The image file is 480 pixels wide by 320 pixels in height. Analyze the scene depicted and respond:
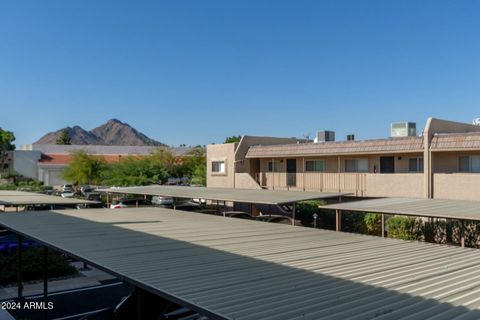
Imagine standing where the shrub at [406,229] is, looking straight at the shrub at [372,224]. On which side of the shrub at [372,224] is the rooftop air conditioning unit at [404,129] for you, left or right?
right

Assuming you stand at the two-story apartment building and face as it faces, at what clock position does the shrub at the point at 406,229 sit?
The shrub is roughly at 10 o'clock from the two-story apartment building.

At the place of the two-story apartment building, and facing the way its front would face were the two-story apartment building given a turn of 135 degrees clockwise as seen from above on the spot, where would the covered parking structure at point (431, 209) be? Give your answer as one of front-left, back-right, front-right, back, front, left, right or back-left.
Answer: back

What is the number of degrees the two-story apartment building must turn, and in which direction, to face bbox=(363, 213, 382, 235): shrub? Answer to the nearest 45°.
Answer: approximately 45° to its left
